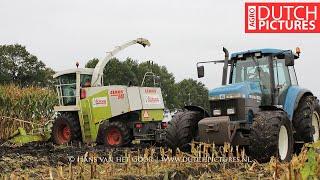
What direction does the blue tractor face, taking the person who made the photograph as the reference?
facing the viewer and to the left of the viewer
